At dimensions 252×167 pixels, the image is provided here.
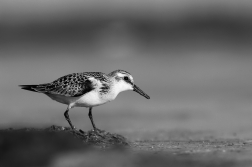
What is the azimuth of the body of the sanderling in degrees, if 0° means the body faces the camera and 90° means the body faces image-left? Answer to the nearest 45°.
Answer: approximately 270°
